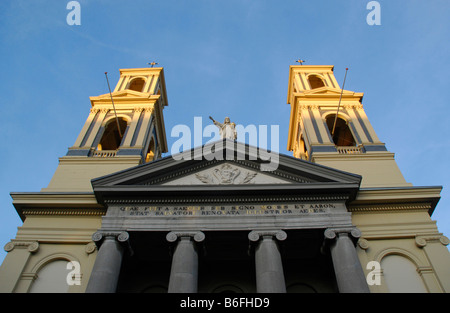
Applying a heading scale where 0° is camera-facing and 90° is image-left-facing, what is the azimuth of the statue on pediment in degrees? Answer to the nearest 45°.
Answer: approximately 0°
